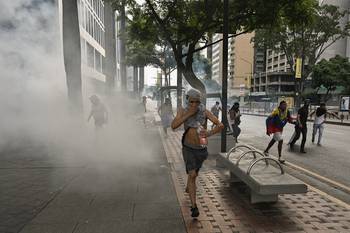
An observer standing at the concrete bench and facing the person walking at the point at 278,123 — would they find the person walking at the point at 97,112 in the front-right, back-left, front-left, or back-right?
front-left

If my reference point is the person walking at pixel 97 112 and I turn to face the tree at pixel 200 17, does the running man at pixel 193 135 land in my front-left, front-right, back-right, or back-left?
front-right

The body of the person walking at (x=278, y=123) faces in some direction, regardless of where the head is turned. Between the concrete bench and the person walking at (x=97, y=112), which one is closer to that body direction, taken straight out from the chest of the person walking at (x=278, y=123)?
the concrete bench

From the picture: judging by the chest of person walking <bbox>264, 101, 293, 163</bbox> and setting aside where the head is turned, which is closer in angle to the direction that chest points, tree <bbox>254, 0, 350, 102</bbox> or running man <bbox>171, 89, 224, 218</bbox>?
the running man

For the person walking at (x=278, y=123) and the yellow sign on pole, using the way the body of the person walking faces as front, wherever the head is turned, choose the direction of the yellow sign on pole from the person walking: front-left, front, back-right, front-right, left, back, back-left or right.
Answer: back-left

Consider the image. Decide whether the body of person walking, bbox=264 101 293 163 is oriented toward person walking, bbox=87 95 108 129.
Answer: no

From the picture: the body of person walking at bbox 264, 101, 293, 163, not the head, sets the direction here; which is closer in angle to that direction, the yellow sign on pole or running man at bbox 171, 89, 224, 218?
the running man

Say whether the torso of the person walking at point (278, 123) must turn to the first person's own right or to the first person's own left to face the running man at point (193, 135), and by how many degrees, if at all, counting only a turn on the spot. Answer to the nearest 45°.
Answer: approximately 45° to the first person's own right

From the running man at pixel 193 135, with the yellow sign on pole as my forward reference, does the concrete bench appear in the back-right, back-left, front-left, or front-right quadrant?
front-right

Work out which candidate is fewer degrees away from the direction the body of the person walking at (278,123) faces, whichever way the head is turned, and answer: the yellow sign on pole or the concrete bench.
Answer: the concrete bench
